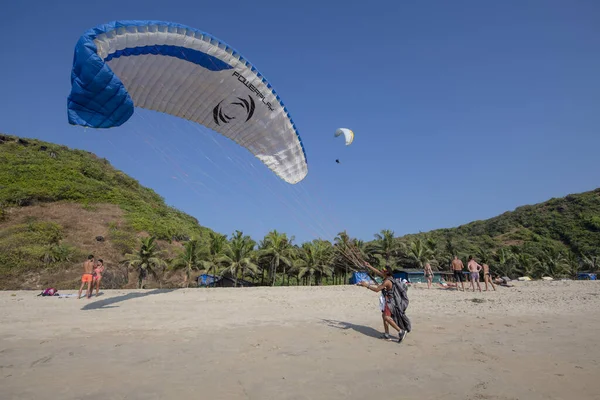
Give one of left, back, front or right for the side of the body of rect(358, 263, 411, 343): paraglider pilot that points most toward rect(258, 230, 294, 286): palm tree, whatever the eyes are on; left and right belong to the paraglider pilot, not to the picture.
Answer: right

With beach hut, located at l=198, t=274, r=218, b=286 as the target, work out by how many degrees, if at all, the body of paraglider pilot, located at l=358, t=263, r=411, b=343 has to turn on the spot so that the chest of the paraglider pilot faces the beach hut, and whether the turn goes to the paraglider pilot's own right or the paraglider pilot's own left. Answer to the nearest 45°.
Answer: approximately 45° to the paraglider pilot's own right

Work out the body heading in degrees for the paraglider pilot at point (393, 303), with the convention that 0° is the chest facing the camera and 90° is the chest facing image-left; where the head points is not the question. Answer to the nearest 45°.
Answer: approximately 90°

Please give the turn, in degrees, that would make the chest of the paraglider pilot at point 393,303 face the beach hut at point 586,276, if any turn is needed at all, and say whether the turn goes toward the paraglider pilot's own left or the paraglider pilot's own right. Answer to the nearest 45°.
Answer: approximately 135° to the paraglider pilot's own right

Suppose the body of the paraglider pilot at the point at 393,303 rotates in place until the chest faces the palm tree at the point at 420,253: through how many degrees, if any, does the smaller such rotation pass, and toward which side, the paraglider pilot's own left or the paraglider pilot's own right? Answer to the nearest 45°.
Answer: approximately 90° to the paraglider pilot's own right

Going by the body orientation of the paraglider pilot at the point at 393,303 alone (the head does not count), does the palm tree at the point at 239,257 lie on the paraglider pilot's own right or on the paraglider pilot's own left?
on the paraglider pilot's own right
